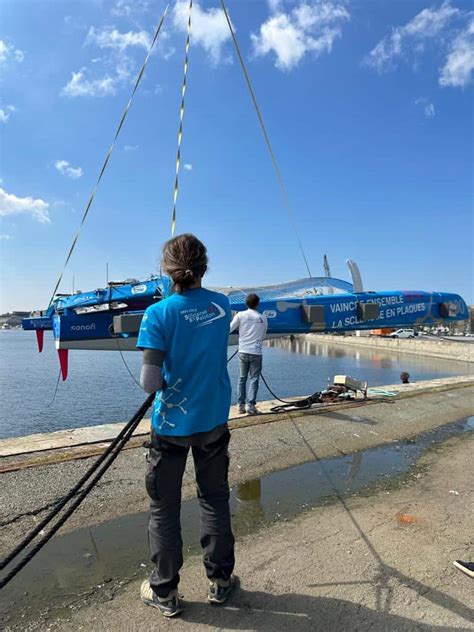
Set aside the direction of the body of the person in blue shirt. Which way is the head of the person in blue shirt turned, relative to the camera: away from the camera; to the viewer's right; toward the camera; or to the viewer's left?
away from the camera

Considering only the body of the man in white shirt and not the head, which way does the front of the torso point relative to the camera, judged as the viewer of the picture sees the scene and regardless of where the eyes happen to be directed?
away from the camera

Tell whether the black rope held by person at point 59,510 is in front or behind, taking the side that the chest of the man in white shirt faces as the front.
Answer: behind

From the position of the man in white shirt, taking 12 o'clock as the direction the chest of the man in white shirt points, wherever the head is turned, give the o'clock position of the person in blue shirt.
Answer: The person in blue shirt is roughly at 6 o'clock from the man in white shirt.
